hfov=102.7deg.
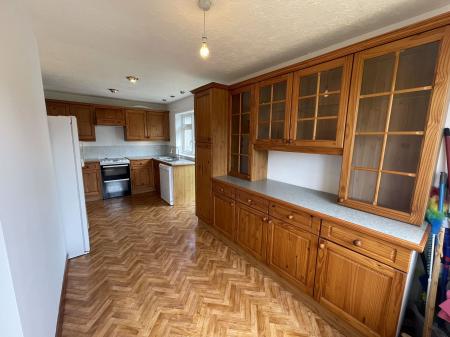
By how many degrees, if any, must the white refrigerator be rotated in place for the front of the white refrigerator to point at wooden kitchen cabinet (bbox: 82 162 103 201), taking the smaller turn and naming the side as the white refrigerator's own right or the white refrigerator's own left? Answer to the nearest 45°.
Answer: approximately 90° to the white refrigerator's own left

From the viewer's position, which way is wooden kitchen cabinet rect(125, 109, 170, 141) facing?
facing the viewer

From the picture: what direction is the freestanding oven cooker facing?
toward the camera

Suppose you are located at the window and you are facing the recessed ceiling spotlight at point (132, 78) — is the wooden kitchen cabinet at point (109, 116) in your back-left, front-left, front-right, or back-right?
front-right

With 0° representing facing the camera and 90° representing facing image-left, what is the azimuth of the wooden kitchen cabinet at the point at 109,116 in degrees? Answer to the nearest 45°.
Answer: approximately 0°

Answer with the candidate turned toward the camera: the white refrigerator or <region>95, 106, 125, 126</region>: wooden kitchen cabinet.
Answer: the wooden kitchen cabinet

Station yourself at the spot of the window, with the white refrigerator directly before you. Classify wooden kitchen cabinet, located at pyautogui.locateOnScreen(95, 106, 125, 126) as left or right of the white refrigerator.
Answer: right

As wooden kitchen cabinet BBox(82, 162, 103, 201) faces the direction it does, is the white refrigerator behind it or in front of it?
in front

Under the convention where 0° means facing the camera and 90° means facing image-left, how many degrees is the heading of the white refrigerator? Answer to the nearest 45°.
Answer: approximately 270°

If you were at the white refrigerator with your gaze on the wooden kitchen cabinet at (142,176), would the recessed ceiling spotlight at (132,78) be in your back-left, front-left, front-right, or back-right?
front-right

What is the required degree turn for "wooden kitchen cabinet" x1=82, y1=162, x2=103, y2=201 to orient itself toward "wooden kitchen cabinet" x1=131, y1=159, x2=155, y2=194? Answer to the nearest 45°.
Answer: approximately 90° to its left

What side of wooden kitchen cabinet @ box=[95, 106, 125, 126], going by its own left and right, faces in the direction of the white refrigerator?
front

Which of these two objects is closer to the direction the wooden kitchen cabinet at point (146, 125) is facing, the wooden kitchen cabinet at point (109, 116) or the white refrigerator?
the white refrigerator

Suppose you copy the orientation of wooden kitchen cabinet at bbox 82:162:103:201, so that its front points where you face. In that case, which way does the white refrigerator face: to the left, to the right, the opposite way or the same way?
to the left

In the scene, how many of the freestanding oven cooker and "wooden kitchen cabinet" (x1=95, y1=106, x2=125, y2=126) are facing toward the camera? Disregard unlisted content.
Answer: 2

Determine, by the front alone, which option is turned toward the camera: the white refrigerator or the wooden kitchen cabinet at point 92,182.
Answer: the wooden kitchen cabinet

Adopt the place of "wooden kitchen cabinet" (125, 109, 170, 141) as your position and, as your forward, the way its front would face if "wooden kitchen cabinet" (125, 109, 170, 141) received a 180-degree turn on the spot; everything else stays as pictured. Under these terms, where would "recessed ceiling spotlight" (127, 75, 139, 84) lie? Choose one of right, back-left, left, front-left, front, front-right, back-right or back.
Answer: back
